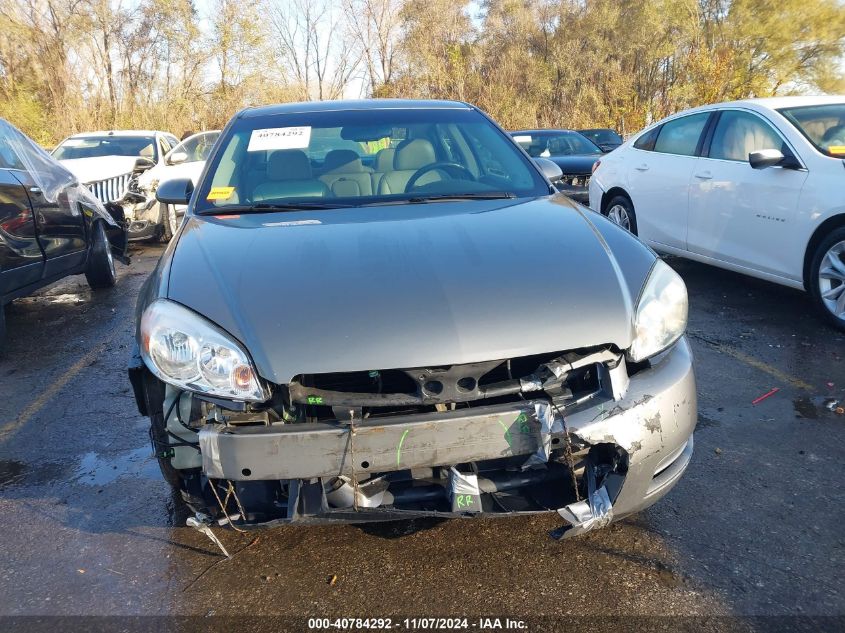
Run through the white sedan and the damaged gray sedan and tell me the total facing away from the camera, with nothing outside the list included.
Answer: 0

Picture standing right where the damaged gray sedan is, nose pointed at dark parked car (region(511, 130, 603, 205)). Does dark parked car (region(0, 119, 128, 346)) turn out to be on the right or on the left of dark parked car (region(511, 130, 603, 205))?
left

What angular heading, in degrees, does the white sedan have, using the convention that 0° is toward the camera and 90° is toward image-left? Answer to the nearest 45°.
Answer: approximately 315°

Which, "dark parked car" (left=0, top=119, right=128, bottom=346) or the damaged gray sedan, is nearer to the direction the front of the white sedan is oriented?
the damaged gray sedan

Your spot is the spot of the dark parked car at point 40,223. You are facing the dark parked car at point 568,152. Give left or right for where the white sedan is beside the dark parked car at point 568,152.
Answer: right

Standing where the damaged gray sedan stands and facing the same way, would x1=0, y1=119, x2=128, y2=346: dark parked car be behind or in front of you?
behind

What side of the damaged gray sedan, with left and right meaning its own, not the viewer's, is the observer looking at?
front

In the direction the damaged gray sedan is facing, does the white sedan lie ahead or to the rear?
to the rear

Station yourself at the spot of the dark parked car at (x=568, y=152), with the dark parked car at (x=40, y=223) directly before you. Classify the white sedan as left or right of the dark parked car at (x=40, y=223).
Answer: left

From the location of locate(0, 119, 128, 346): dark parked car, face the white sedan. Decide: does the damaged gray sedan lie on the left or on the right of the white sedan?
right
